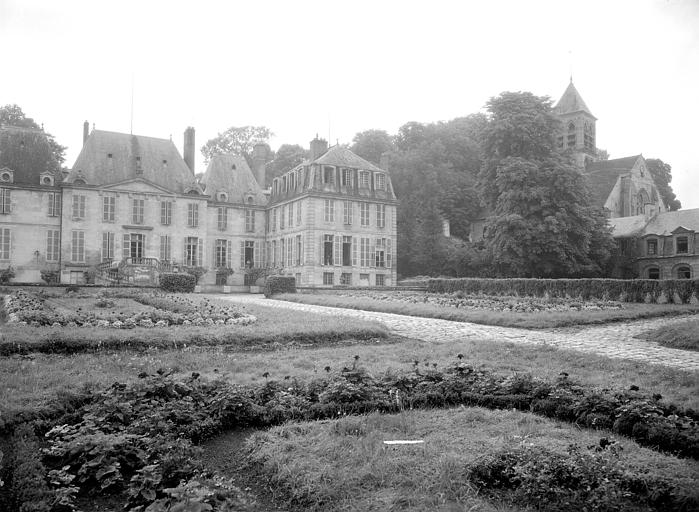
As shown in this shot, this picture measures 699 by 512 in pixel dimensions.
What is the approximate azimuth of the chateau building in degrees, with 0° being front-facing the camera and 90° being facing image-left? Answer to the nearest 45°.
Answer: approximately 0°

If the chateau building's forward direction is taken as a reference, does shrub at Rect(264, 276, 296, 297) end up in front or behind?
in front

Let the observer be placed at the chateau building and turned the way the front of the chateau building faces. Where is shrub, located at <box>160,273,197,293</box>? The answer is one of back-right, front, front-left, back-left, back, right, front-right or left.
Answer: front

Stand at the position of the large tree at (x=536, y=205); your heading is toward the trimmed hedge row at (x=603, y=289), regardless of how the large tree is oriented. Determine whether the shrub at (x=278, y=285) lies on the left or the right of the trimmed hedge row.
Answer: right

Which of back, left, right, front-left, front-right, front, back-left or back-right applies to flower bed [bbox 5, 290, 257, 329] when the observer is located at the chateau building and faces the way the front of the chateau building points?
front

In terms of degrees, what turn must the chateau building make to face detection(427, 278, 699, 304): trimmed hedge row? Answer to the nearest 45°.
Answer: approximately 45° to its left

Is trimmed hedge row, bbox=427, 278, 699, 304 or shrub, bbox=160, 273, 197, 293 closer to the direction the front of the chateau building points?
the shrub

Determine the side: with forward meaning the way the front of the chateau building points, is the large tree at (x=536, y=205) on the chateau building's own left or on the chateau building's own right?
on the chateau building's own left

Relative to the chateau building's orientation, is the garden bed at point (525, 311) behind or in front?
in front

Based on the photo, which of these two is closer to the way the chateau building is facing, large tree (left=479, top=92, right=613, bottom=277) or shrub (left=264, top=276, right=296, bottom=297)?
the shrub

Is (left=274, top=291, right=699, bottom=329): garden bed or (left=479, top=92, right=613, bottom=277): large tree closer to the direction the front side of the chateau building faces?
the garden bed
